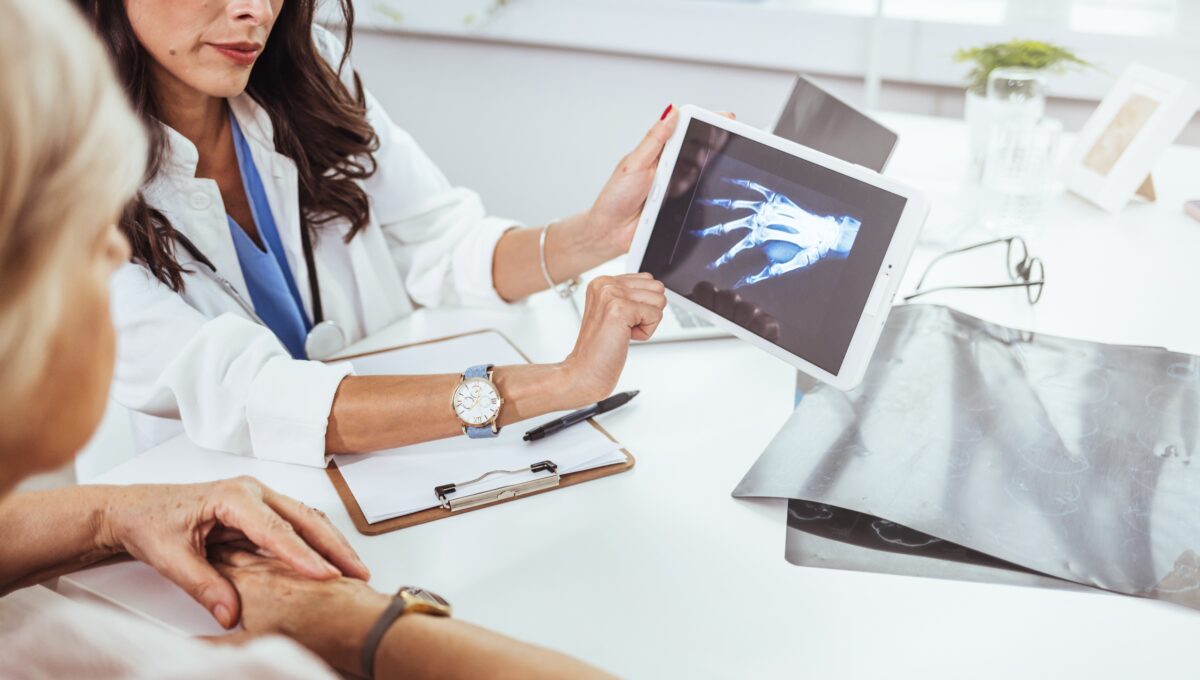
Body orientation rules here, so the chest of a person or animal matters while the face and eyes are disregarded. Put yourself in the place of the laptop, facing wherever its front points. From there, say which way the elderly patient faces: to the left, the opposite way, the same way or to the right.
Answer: the opposite way

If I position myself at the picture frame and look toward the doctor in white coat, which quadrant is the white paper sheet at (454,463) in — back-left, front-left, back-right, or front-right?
front-left

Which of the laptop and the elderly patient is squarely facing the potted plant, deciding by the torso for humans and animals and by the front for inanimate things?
the elderly patient

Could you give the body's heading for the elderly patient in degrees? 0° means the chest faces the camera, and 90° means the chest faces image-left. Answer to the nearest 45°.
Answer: approximately 225°

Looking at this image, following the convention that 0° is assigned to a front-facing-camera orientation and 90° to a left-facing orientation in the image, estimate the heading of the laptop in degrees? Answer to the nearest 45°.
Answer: approximately 45°

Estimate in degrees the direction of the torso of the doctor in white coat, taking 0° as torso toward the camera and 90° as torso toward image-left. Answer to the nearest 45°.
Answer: approximately 315°

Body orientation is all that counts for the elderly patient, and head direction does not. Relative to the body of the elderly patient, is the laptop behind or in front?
in front

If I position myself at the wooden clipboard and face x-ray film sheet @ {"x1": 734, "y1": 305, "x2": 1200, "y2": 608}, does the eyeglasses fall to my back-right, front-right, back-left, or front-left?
front-left

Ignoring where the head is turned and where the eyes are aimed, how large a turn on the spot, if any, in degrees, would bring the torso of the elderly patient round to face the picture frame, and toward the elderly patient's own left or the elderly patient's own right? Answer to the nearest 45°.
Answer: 0° — they already face it

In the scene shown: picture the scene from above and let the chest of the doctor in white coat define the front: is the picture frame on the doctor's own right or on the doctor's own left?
on the doctor's own left
